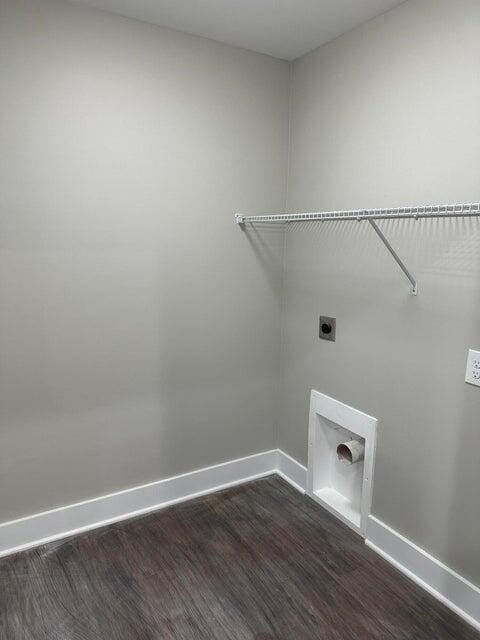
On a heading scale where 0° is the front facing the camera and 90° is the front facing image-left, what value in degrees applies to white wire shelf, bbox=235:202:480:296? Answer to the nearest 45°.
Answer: approximately 45°

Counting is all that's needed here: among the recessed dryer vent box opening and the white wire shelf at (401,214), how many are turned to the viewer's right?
0

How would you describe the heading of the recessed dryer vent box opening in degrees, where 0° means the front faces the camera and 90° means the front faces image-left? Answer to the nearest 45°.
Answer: approximately 45°
